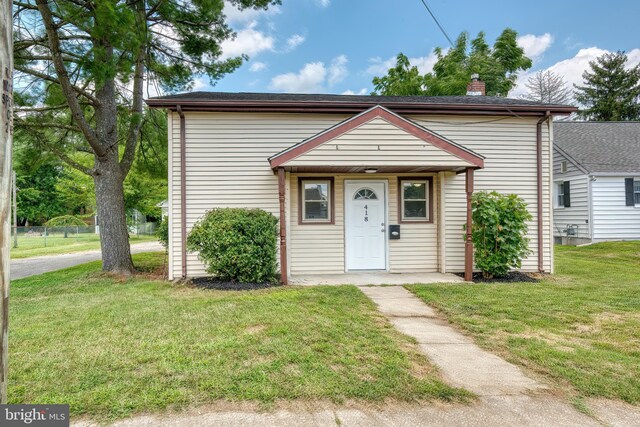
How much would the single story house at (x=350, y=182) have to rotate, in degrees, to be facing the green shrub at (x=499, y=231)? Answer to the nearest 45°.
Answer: approximately 90° to its left

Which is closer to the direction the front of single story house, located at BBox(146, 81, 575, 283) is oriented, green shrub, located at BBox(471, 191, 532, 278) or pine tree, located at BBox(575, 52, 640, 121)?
the green shrub

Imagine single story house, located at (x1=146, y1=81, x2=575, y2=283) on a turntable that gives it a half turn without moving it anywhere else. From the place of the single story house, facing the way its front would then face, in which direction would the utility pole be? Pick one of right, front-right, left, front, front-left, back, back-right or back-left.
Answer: back

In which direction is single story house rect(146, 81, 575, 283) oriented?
toward the camera

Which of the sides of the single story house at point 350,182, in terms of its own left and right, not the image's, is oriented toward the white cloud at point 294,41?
back

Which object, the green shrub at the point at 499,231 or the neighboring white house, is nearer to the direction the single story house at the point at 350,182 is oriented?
the green shrub

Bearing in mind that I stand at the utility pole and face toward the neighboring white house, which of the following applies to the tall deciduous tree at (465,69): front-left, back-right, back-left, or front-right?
front-left

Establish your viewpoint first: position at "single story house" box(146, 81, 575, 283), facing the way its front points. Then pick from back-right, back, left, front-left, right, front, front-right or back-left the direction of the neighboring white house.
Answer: back-left

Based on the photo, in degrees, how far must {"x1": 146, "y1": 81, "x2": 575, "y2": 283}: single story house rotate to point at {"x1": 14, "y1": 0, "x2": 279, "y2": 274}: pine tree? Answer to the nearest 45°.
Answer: approximately 90° to its right

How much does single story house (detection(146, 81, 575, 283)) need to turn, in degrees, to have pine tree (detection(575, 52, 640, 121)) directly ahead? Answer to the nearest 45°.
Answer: approximately 135° to its left

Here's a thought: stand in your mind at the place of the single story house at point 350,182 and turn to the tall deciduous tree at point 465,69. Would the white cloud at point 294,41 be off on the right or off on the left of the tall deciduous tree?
left
